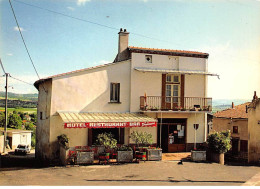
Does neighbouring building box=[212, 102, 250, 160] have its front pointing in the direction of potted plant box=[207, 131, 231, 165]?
yes

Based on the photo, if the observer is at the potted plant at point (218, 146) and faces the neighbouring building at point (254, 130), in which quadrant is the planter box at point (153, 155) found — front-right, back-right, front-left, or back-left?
back-left

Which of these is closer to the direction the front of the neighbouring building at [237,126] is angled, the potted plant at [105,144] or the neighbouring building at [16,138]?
the potted plant

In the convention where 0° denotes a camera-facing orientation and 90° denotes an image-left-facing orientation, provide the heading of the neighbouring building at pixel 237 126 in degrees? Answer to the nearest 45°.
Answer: approximately 0°
